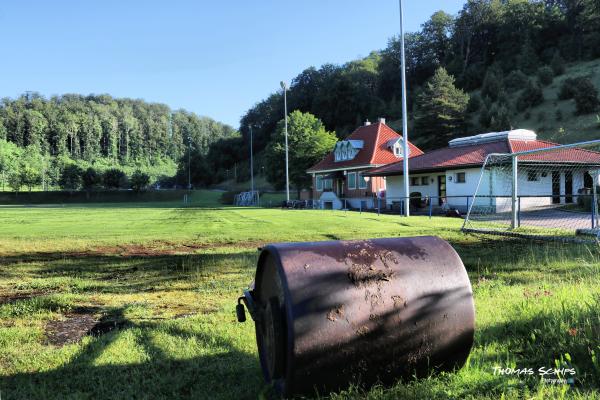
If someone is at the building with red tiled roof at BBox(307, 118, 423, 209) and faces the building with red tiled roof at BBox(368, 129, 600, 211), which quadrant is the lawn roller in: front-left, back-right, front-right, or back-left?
front-right

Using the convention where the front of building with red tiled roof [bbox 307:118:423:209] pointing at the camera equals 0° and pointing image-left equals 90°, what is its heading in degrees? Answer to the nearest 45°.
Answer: approximately 45°

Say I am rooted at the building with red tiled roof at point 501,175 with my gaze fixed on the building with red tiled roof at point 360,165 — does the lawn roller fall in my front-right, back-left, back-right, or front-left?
back-left

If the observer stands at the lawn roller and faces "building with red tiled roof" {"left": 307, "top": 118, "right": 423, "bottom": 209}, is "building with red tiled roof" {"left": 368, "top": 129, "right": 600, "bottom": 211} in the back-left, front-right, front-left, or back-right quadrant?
front-right

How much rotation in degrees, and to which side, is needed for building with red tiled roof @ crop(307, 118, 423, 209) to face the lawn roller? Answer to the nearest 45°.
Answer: approximately 45° to its left

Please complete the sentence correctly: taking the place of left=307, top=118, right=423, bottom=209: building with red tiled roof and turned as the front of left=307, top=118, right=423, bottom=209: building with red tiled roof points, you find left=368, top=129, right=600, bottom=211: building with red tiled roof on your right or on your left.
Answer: on your left

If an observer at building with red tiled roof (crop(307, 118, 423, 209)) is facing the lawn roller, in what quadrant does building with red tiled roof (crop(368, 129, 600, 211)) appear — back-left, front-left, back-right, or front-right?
front-left
